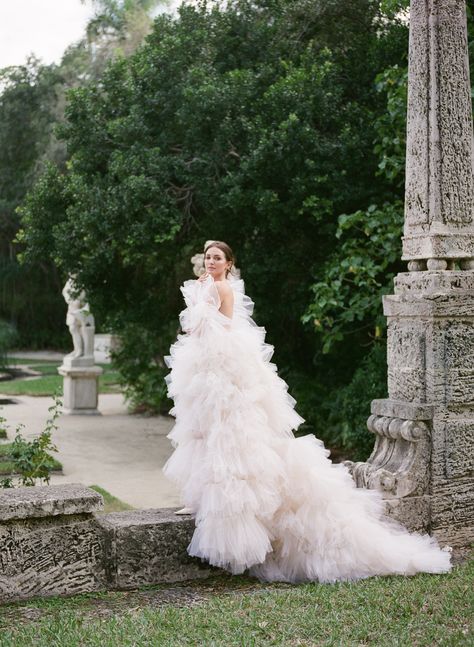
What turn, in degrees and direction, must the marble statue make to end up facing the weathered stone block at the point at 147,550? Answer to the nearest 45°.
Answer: approximately 45° to its left

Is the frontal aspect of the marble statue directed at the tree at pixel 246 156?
no

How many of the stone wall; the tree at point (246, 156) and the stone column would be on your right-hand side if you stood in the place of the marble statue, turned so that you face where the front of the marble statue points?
0

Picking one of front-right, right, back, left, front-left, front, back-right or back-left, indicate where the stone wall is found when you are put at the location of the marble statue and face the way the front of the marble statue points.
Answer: front-left

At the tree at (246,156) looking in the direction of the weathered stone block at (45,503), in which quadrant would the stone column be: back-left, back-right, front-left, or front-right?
front-left

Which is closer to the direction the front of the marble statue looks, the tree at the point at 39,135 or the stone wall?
the stone wall

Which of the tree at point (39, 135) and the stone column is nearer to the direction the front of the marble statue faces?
the stone column

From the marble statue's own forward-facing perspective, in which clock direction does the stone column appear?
The stone column is roughly at 10 o'clock from the marble statue.
